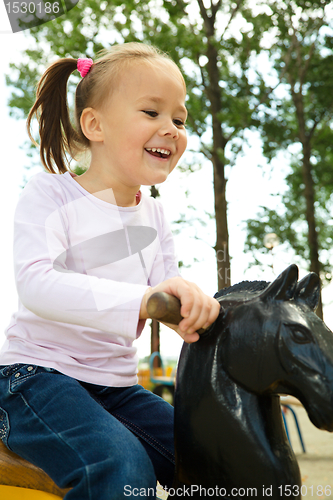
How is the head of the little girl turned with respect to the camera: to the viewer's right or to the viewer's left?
to the viewer's right

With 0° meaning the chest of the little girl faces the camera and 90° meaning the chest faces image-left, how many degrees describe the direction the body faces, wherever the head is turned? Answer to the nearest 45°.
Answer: approximately 315°
